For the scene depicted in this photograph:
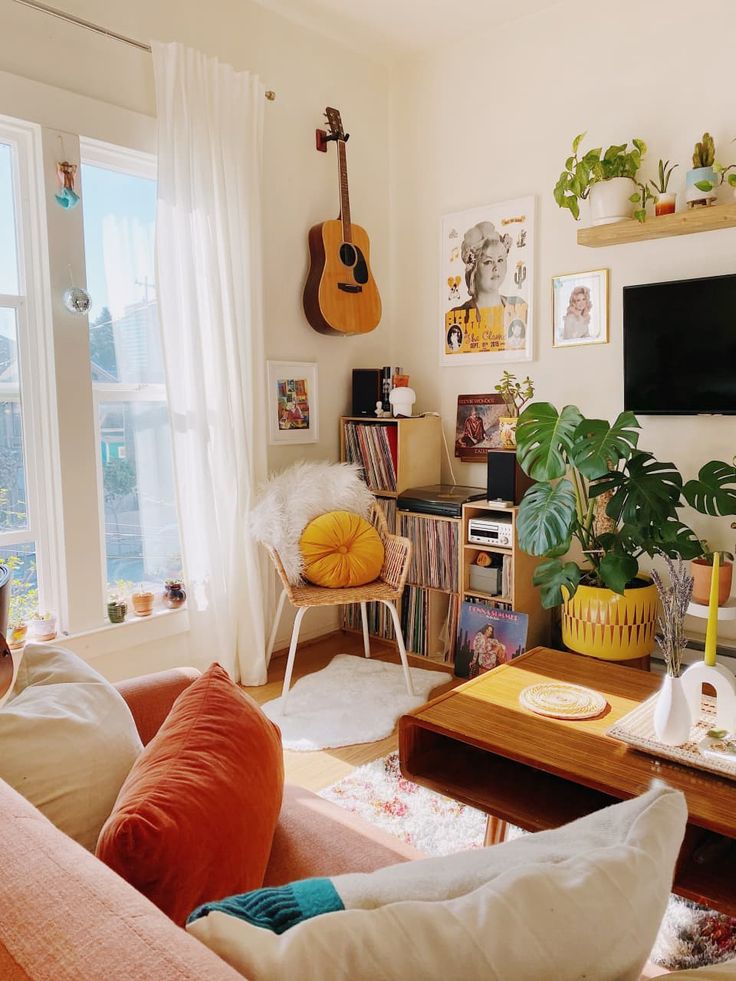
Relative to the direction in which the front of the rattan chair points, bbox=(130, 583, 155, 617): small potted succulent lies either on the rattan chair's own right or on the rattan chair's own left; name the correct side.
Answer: on the rattan chair's own right

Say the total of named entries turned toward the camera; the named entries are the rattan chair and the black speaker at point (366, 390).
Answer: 2

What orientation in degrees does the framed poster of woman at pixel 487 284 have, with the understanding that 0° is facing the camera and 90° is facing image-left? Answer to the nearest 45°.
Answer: approximately 45°

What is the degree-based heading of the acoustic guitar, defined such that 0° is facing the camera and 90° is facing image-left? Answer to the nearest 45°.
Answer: approximately 315°

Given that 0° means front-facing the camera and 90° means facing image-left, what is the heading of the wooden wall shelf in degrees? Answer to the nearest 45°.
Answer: approximately 45°

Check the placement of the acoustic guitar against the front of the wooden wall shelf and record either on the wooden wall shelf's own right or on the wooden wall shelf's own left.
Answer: on the wooden wall shelf's own right
